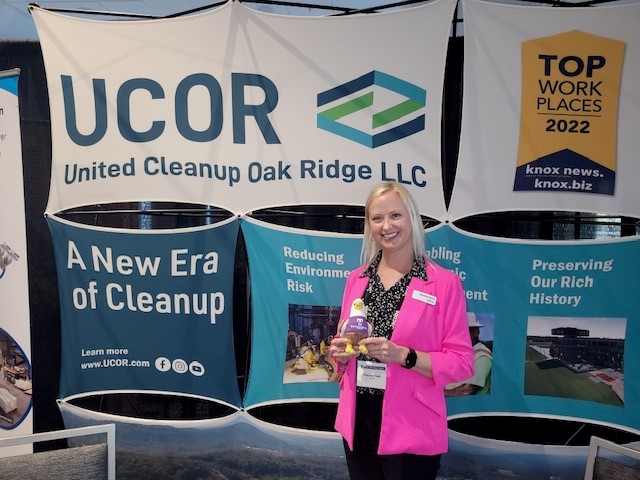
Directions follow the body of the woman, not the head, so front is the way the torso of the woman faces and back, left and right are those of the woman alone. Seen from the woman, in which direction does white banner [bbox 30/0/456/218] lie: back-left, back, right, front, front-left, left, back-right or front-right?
right

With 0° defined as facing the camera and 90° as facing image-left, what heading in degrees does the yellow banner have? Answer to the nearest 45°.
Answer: approximately 0°

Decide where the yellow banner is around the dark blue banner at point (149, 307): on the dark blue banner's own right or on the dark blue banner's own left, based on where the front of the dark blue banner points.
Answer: on the dark blue banner's own left

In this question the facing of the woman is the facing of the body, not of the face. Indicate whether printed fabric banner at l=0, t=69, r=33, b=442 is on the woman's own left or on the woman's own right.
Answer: on the woman's own right

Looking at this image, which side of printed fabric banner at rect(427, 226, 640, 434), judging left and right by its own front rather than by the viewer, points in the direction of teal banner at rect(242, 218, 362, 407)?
right

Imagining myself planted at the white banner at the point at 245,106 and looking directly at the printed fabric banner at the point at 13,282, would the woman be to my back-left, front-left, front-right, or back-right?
back-left

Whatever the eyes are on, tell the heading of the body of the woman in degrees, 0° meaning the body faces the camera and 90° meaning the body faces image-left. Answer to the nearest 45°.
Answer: approximately 45°

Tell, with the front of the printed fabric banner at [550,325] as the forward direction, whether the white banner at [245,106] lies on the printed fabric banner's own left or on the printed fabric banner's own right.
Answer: on the printed fabric banner's own right

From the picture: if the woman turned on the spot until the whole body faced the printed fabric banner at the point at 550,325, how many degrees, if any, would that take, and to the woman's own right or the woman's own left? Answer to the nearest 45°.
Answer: approximately 180°

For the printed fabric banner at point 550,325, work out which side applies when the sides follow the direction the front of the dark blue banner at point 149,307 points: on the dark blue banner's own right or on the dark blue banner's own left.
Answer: on the dark blue banner's own left

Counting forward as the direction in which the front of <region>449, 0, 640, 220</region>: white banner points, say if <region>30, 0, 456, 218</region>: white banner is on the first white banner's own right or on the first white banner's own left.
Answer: on the first white banner's own right
